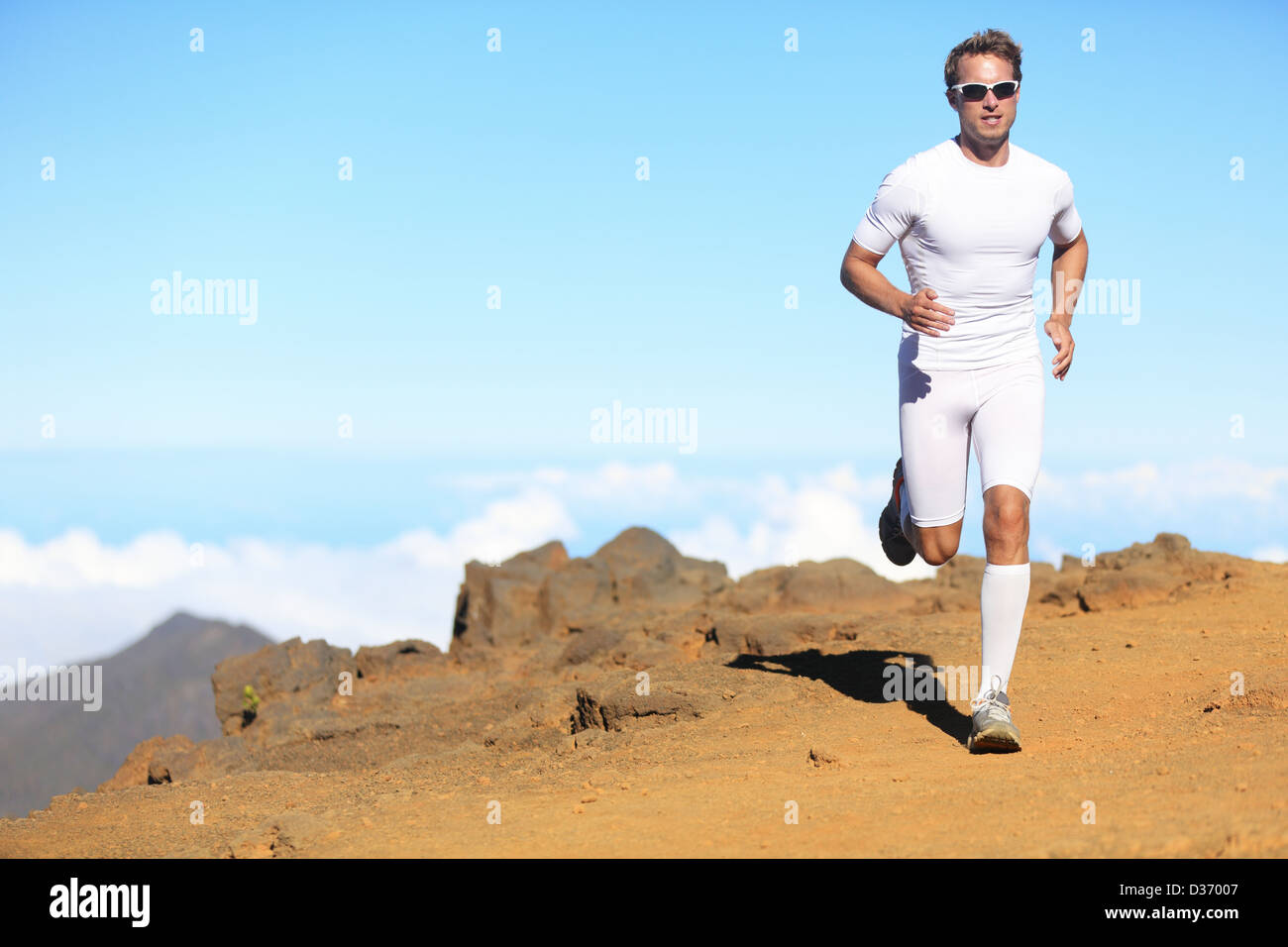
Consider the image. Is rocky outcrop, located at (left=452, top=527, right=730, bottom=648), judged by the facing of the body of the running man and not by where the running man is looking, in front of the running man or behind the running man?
behind

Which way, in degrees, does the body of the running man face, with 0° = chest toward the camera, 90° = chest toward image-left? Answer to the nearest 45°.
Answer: approximately 0°
